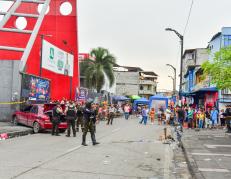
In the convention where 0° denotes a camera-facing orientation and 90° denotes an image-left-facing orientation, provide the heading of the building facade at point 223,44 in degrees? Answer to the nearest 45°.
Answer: approximately 45°

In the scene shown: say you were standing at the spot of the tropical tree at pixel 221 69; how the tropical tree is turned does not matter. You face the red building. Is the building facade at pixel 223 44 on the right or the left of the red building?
right

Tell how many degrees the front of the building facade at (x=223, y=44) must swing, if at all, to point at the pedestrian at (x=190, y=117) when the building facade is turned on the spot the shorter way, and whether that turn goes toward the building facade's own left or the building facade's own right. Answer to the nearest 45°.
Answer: approximately 45° to the building facade's own left

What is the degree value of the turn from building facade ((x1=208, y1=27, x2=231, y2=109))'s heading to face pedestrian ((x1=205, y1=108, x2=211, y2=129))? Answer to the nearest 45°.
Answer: approximately 45° to its left

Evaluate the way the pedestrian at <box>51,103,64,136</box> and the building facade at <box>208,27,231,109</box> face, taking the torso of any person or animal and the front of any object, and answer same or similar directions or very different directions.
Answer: very different directions

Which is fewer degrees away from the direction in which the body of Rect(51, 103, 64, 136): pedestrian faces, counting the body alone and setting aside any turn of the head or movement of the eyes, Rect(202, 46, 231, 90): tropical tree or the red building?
the tropical tree
